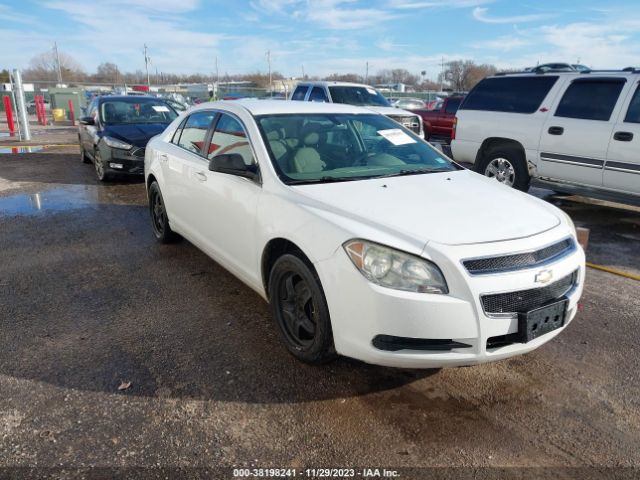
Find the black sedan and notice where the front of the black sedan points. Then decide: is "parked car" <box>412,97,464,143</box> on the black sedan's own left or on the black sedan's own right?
on the black sedan's own left

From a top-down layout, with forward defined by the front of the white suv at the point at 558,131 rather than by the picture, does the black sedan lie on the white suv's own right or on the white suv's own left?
on the white suv's own right

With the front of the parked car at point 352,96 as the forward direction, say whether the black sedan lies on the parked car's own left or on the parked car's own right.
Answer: on the parked car's own right

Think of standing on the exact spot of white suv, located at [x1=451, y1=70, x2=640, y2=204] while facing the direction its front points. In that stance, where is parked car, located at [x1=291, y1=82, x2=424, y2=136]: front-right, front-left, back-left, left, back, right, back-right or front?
back

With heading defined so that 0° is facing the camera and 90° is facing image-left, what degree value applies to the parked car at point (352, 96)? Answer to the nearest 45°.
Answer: approximately 315°

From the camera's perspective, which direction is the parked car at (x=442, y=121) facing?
to the viewer's left

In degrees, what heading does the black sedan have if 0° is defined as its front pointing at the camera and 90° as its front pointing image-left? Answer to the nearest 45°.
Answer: approximately 315°

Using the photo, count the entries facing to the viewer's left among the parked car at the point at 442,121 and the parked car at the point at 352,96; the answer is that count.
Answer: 1

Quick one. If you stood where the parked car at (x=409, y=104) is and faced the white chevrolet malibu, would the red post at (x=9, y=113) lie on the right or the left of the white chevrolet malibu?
right

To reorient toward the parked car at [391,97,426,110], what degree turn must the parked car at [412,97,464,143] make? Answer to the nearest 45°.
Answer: approximately 90° to its right

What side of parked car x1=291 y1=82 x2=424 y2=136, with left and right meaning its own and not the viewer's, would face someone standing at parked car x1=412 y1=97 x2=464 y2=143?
left
